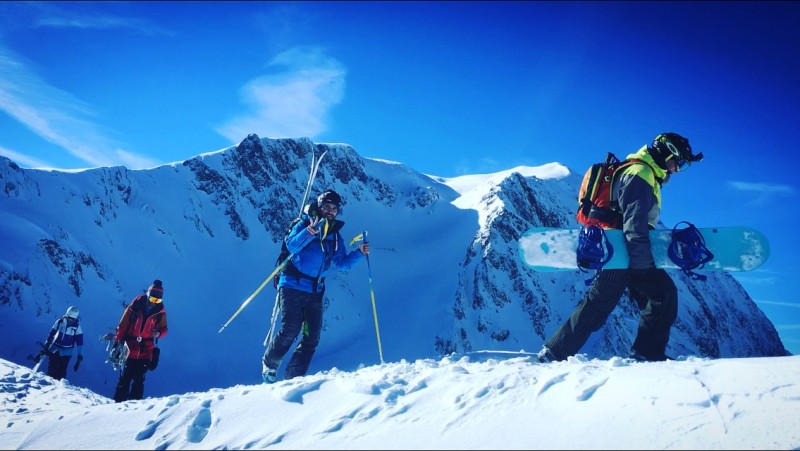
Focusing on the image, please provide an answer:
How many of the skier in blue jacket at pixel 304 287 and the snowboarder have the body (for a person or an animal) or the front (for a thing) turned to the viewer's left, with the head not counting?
0

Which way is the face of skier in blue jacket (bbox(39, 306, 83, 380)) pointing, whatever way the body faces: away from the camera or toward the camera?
toward the camera

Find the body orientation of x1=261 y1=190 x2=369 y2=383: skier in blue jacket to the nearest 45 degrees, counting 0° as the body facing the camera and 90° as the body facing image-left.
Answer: approximately 315°

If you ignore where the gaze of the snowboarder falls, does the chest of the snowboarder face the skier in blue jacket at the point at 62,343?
no

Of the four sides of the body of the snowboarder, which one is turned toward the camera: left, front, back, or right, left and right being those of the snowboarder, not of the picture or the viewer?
right

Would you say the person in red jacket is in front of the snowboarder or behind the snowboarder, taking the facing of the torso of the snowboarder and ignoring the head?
behind
